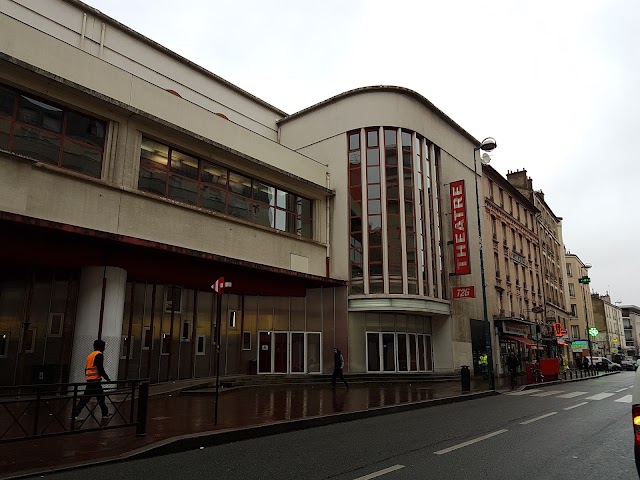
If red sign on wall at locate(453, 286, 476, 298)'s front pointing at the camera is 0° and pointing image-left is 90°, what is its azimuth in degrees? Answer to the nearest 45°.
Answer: approximately 0°

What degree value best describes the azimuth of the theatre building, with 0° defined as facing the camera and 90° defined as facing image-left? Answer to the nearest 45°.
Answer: approximately 315°

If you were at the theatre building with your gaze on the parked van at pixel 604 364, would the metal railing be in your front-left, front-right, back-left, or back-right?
back-right

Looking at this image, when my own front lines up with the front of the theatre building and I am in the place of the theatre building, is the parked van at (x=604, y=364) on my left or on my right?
on my left

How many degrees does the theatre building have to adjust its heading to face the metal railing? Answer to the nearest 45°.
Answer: approximately 45° to its right

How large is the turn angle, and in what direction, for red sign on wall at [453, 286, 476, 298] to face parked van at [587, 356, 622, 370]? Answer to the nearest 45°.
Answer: approximately 135° to its left
